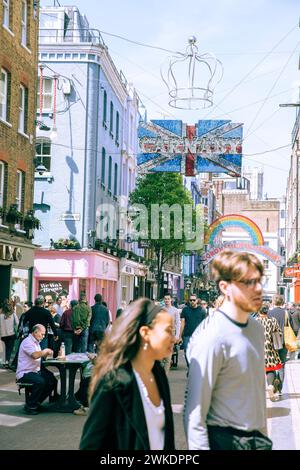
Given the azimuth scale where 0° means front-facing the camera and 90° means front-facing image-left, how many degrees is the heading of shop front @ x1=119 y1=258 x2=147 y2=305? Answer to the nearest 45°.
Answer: approximately 315°

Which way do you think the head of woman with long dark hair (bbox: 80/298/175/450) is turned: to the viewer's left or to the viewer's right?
to the viewer's right

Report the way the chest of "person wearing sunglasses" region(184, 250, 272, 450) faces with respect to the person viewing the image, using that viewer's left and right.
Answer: facing the viewer and to the right of the viewer

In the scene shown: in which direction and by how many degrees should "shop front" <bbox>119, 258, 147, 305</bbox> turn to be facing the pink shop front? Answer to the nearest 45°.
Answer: approximately 45° to its right

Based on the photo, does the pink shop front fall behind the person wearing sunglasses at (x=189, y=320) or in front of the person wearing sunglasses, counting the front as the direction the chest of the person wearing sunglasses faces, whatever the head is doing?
behind

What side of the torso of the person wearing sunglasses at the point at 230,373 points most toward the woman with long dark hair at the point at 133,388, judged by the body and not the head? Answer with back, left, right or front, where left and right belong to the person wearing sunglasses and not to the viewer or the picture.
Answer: right

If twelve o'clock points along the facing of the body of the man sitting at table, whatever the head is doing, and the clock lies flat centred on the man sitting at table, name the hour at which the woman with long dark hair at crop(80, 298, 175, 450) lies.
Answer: The woman with long dark hair is roughly at 3 o'clock from the man sitting at table.

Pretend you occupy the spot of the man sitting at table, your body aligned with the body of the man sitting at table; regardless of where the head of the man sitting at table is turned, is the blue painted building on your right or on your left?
on your left

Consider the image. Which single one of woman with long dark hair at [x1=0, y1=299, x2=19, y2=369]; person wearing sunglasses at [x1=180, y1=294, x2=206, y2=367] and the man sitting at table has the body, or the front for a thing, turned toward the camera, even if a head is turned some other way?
the person wearing sunglasses
